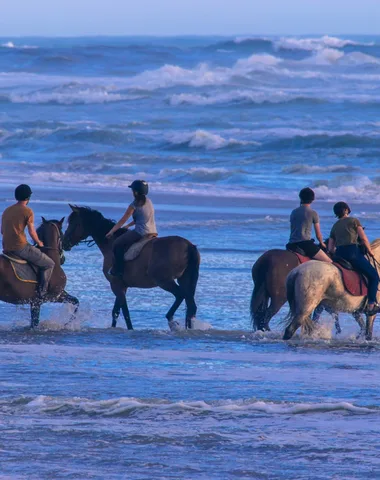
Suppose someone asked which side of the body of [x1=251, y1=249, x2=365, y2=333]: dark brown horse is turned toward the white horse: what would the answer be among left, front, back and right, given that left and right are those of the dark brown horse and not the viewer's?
right

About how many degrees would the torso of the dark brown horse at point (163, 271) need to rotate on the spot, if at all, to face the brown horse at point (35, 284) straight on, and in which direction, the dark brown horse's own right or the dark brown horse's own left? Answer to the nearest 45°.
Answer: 0° — it already faces it

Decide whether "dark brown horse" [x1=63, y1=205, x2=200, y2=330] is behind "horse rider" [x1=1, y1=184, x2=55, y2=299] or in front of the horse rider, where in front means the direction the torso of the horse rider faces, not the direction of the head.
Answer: in front

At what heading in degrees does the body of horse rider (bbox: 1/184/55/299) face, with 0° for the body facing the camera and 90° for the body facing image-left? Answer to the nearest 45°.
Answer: approximately 225°

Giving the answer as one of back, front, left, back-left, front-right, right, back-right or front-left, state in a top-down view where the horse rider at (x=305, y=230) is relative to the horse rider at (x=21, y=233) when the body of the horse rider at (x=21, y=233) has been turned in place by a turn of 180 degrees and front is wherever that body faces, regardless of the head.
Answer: back-left

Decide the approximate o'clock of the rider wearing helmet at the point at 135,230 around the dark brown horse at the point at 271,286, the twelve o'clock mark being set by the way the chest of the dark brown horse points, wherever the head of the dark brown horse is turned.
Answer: The rider wearing helmet is roughly at 8 o'clock from the dark brown horse.

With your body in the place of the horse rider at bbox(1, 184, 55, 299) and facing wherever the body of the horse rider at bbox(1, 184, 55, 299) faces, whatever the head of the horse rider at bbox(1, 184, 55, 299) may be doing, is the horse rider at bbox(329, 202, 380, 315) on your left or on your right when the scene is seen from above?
on your right

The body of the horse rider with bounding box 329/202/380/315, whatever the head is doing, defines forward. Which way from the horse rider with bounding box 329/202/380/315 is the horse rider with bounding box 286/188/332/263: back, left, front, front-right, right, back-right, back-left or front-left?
back-left

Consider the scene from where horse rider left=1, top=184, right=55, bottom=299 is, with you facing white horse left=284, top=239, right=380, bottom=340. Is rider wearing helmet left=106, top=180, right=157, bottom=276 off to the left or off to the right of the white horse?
left

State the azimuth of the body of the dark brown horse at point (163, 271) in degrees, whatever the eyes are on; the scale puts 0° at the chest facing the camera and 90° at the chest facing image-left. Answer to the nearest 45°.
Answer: approximately 90°

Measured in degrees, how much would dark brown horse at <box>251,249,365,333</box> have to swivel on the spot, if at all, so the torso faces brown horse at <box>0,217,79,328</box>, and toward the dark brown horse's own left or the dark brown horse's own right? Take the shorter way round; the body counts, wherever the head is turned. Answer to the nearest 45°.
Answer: approximately 135° to the dark brown horse's own left

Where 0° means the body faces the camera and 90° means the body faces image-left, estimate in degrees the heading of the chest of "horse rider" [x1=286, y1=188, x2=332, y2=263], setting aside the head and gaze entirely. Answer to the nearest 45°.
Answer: approximately 225°

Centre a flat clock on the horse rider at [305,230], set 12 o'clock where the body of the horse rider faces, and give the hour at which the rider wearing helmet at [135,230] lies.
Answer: The rider wearing helmet is roughly at 8 o'clock from the horse rider.

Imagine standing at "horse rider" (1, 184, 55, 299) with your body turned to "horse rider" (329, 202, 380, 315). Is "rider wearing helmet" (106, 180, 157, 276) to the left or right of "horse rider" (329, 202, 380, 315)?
left

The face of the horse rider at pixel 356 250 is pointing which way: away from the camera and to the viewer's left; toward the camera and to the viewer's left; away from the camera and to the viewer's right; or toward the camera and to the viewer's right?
away from the camera and to the viewer's right
